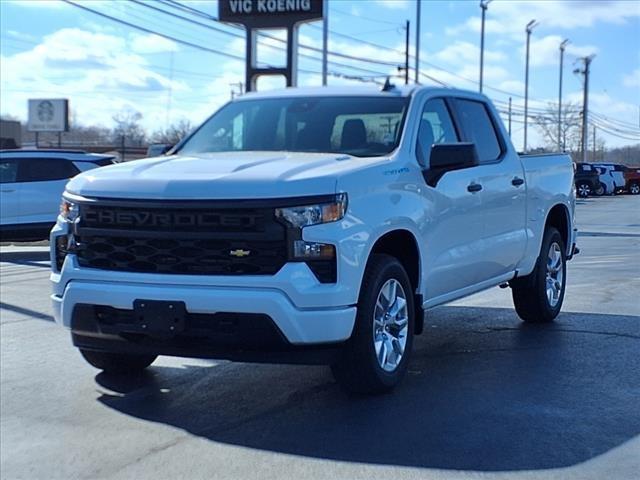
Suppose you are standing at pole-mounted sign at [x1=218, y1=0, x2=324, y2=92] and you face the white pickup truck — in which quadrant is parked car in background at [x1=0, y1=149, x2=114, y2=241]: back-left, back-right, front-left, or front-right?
front-right

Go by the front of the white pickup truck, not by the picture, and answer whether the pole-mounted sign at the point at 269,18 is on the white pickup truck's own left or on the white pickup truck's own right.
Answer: on the white pickup truck's own right

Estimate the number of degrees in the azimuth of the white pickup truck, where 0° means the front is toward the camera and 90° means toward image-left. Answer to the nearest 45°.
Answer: approximately 45°

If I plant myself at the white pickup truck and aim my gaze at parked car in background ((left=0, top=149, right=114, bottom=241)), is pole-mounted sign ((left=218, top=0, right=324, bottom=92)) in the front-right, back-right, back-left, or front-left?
front-right

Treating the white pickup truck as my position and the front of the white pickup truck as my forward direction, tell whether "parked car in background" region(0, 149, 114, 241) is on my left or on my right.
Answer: on my right

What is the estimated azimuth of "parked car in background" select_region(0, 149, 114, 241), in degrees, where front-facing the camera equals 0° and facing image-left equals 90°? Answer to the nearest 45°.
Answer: approximately 90°

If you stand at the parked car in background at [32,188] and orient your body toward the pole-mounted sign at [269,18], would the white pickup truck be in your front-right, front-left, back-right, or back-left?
back-right

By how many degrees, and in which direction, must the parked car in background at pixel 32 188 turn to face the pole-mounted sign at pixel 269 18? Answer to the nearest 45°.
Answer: approximately 135° to its right

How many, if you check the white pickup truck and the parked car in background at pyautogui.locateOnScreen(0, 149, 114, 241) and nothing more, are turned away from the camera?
0

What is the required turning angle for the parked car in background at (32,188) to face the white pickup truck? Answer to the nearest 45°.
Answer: approximately 90° to its left
